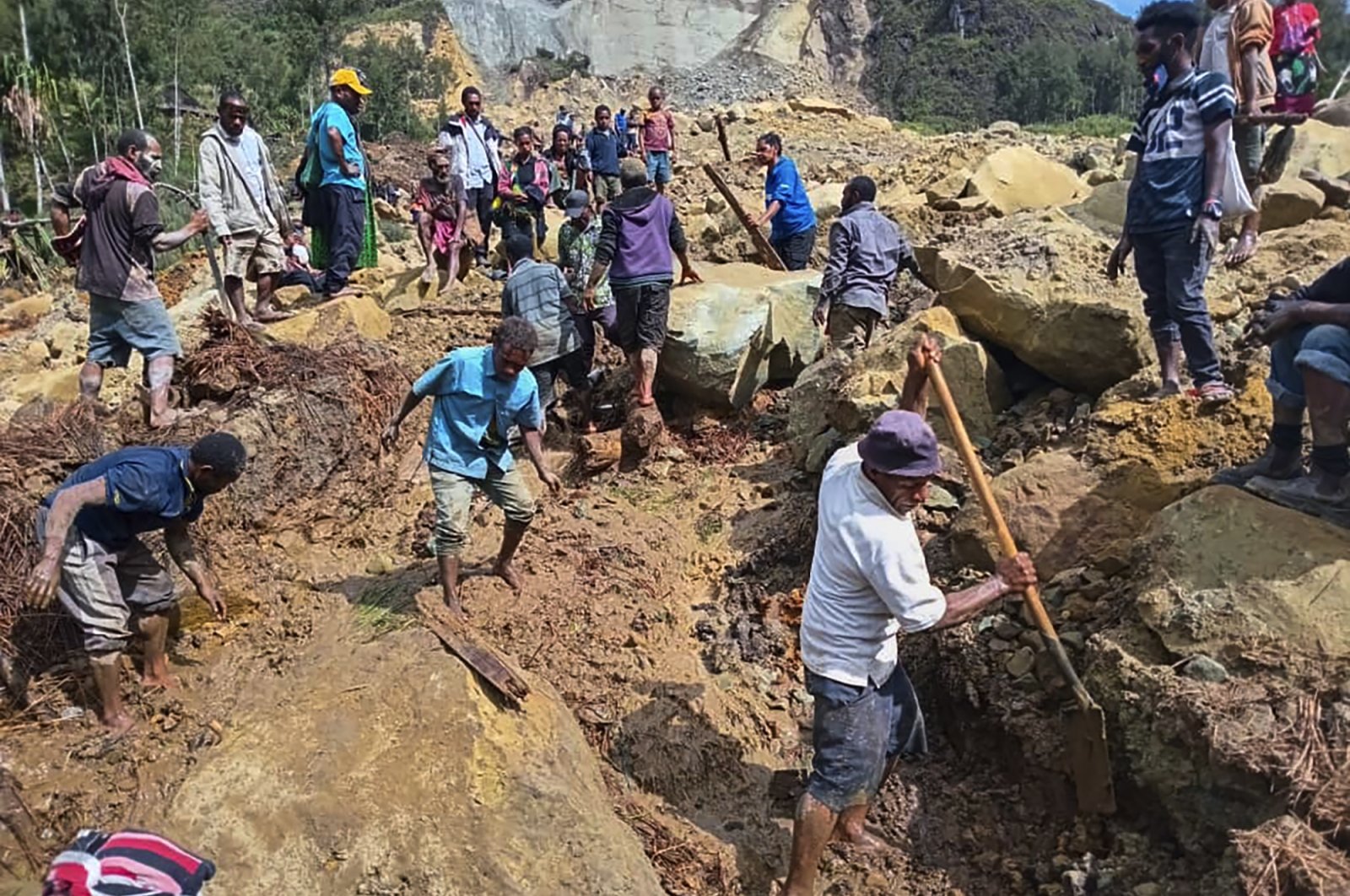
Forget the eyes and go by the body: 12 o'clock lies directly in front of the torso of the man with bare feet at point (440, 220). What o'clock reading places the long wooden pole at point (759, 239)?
The long wooden pole is roughly at 10 o'clock from the man with bare feet.

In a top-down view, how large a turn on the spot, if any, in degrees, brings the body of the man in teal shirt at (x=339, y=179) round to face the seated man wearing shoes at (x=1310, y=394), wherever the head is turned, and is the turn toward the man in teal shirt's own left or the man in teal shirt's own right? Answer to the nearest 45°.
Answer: approximately 45° to the man in teal shirt's own right

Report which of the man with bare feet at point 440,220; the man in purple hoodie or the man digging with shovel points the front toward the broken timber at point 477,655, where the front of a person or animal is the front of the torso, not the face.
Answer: the man with bare feet

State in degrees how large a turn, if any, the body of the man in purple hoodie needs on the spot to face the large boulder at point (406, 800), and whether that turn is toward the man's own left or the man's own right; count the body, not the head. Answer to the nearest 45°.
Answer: approximately 180°

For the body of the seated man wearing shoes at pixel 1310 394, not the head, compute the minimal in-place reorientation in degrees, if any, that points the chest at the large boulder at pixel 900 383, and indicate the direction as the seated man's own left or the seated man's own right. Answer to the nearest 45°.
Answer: approximately 45° to the seated man's own right

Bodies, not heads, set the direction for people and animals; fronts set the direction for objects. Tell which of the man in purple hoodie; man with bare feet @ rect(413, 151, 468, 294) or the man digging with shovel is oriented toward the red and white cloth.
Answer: the man with bare feet

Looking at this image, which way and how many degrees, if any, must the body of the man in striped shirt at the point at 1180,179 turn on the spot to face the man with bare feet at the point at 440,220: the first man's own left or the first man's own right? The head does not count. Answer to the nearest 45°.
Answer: approximately 90° to the first man's own right

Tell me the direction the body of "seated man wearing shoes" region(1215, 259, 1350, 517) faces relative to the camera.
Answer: to the viewer's left

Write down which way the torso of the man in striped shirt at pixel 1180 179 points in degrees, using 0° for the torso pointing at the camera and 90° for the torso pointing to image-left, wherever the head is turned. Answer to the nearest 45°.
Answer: approximately 45°

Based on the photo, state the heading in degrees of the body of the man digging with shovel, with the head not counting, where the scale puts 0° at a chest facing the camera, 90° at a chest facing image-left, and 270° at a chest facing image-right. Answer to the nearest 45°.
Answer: approximately 270°

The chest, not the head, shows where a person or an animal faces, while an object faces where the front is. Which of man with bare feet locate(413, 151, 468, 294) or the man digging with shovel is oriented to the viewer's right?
the man digging with shovel

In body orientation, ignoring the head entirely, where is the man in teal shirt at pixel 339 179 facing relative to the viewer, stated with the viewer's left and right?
facing to the right of the viewer

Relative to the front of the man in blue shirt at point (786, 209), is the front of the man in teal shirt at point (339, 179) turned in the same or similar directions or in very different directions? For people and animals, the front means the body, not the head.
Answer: very different directions

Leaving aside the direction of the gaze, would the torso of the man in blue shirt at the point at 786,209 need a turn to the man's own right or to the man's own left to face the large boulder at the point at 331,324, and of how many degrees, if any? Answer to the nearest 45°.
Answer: approximately 45° to the man's own left

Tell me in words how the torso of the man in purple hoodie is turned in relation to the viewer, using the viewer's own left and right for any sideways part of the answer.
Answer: facing away from the viewer

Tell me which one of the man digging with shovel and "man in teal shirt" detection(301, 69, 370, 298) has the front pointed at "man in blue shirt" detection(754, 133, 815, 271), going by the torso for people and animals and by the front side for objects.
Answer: the man in teal shirt

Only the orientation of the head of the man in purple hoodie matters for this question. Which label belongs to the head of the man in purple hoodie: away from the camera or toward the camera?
away from the camera

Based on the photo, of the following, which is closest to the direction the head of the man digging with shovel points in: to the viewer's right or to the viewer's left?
to the viewer's right
